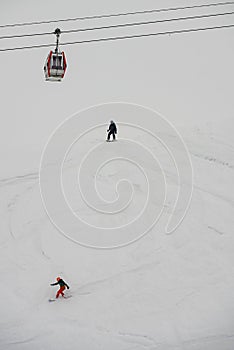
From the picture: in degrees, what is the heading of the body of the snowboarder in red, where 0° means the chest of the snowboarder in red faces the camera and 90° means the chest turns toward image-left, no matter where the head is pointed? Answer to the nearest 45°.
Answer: approximately 45°
